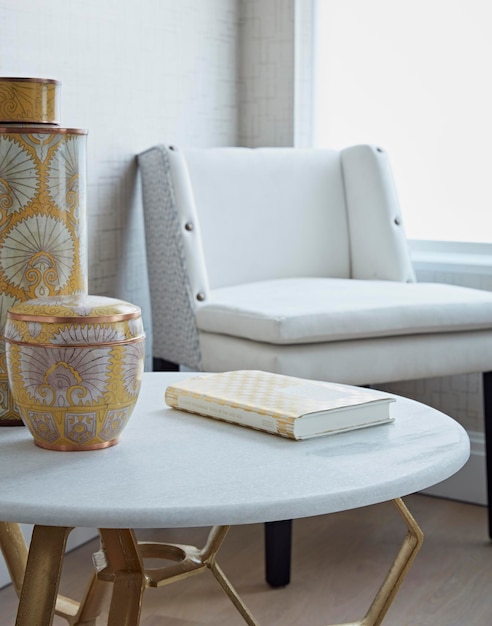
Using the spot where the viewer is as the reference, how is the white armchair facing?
facing the viewer and to the right of the viewer

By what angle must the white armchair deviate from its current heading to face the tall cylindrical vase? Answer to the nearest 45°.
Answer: approximately 45° to its right

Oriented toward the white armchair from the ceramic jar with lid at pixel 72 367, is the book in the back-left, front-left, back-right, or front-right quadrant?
front-right

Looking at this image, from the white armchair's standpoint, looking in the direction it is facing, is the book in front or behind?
in front

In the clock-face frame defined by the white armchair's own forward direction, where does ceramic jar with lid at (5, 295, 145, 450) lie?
The ceramic jar with lid is roughly at 2 o'clock from the white armchair.

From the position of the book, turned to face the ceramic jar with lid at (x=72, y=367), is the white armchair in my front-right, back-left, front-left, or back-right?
back-right

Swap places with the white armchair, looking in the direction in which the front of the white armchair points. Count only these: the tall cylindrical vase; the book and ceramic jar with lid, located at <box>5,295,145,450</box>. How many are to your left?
0

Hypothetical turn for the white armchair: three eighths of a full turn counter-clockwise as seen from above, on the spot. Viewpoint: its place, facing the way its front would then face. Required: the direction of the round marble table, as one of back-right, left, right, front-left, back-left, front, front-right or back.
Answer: back
